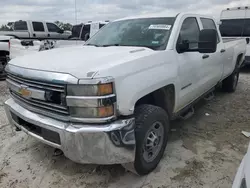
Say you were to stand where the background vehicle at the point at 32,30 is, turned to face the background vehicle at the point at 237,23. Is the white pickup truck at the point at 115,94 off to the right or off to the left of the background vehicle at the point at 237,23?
right

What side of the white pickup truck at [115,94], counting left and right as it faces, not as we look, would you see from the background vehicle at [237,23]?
back

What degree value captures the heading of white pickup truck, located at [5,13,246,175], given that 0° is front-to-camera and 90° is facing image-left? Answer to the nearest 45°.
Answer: approximately 45°

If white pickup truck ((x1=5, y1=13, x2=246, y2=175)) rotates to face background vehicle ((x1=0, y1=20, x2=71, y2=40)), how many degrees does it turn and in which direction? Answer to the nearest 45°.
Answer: approximately 90° to its right

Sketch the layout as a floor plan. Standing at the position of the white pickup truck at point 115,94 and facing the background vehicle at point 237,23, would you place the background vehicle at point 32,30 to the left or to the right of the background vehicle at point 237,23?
left
